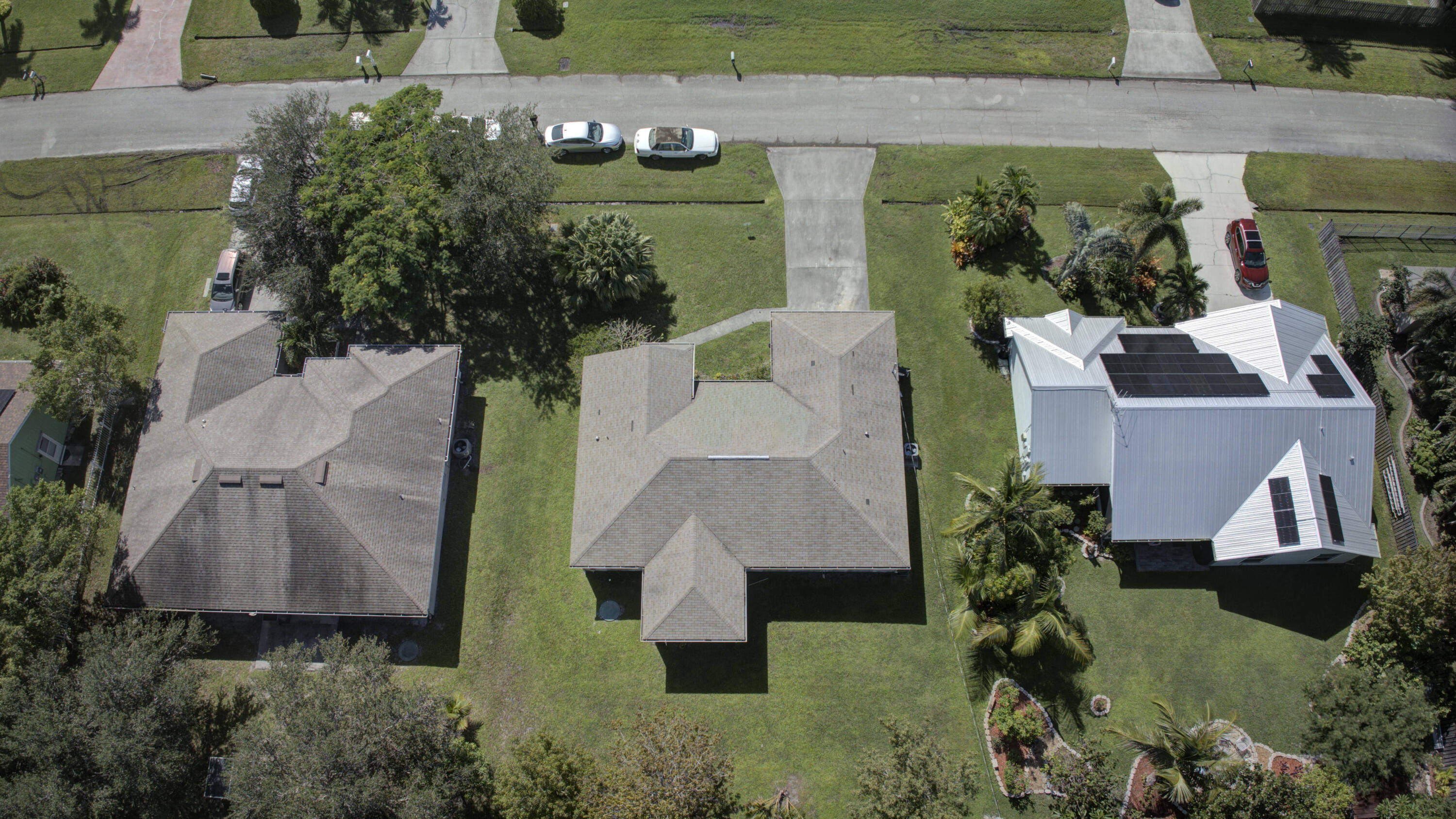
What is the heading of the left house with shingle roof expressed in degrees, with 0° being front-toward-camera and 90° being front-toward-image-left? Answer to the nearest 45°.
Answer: approximately 180°

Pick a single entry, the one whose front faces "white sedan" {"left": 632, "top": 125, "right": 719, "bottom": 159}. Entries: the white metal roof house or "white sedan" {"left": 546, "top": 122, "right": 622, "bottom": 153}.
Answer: "white sedan" {"left": 546, "top": 122, "right": 622, "bottom": 153}

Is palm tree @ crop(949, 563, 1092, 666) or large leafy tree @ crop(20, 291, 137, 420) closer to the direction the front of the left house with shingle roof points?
the large leafy tree

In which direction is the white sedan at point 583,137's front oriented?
to the viewer's right

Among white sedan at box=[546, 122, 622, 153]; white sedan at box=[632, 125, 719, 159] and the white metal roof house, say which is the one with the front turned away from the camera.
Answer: the white metal roof house

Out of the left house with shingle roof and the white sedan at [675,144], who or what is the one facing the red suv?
the white sedan

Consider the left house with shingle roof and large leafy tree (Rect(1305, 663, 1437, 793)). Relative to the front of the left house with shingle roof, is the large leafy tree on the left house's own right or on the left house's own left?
on the left house's own right

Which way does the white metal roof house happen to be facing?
away from the camera
